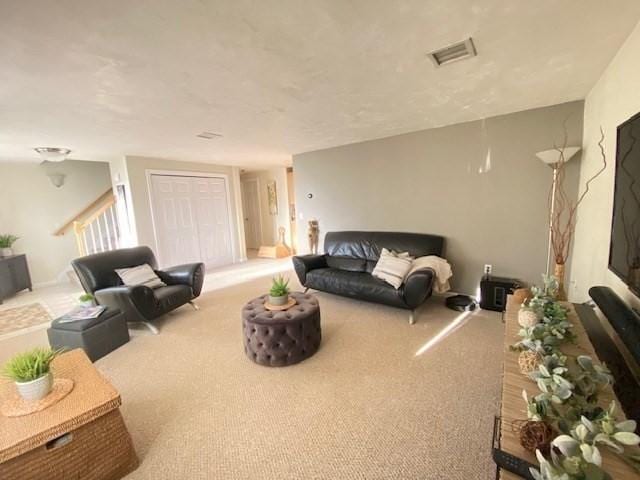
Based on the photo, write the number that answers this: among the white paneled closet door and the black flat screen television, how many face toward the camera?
1

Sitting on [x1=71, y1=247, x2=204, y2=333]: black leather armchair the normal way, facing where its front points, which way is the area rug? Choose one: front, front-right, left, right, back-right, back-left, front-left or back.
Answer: back

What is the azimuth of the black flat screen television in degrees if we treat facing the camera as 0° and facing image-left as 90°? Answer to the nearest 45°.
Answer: approximately 90°

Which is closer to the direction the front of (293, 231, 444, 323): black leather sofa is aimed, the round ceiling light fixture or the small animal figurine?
the round ceiling light fixture

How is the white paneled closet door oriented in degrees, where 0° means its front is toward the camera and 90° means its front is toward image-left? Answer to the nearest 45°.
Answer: approximately 0°

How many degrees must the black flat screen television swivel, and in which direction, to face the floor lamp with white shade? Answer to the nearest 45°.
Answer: approximately 90° to its right

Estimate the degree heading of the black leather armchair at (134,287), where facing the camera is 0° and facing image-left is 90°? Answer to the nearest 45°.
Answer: approximately 315°

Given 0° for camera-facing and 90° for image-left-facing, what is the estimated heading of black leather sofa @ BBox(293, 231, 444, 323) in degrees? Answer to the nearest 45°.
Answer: approximately 45°
